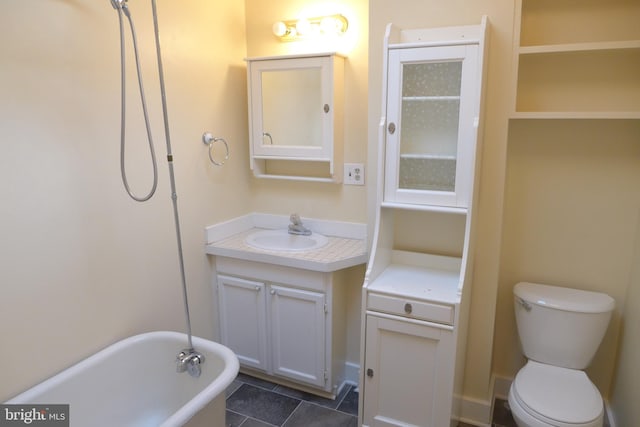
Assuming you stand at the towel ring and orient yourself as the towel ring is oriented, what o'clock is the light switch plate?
The light switch plate is roughly at 11 o'clock from the towel ring.

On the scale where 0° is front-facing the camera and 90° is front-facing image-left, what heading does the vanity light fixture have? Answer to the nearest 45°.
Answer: approximately 45°

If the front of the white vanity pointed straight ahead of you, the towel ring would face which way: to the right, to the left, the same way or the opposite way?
to the left

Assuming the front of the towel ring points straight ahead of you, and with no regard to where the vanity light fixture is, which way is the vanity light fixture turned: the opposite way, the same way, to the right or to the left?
to the right

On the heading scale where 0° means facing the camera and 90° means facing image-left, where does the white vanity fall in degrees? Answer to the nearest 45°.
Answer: approximately 45°

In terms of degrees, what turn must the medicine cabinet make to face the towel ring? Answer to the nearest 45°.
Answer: approximately 45° to its right
